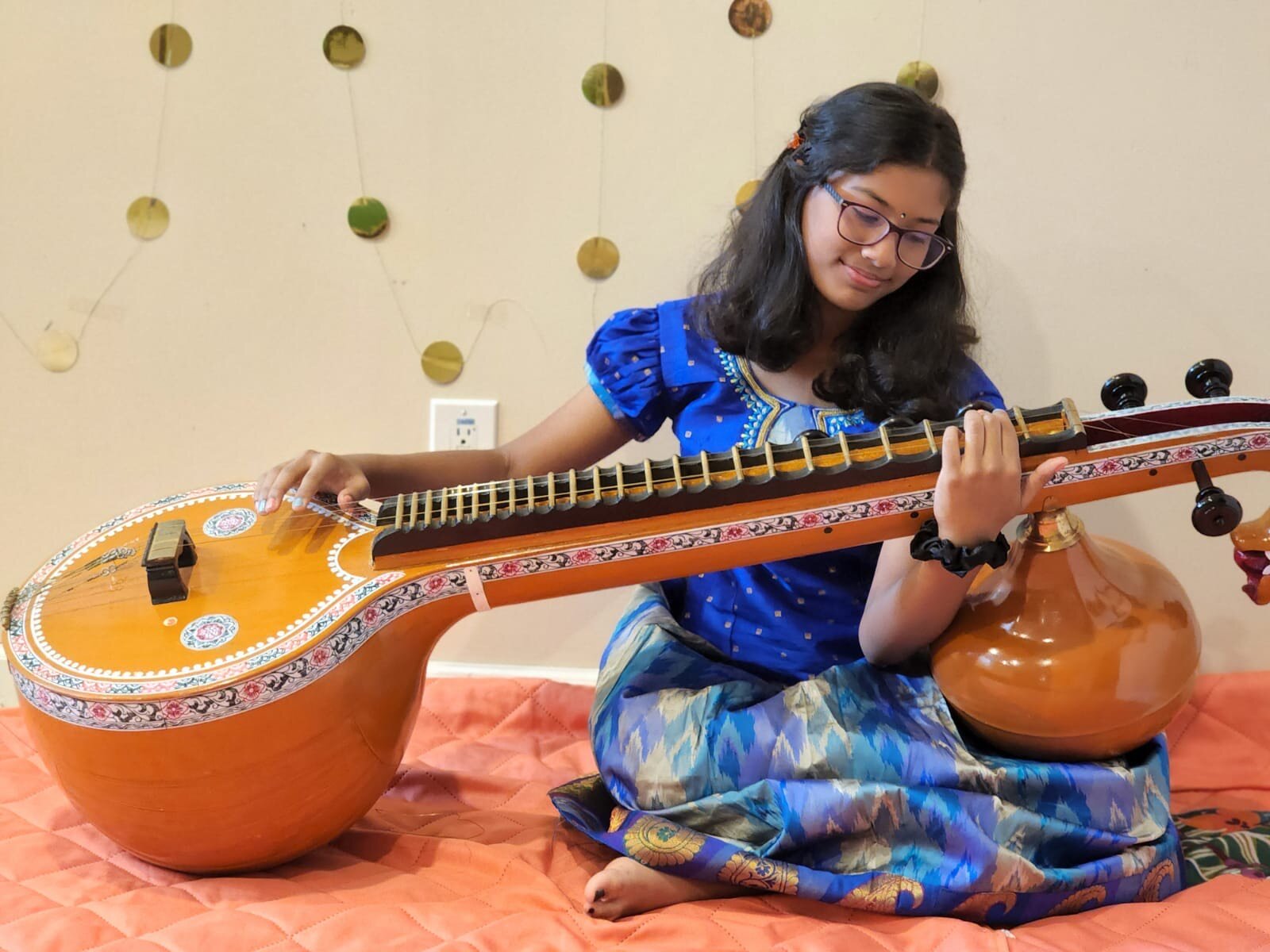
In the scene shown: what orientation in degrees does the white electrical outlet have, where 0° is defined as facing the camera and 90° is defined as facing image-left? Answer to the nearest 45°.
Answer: approximately 0°

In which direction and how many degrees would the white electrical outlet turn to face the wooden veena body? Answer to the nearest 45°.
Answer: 0° — it already faces it

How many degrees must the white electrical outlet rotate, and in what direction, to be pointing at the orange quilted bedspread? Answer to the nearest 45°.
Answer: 0° — it already faces it
